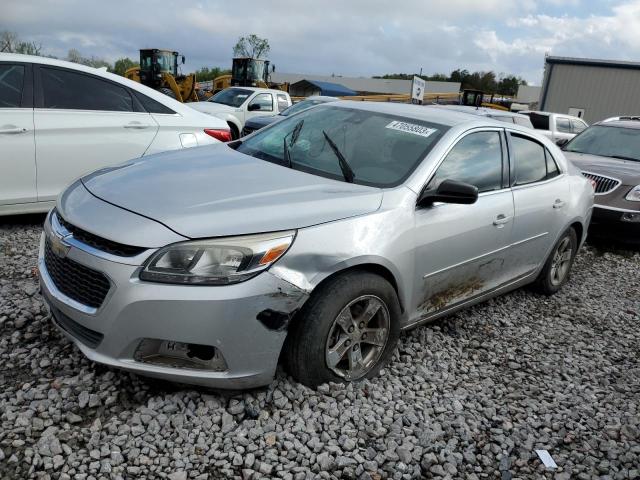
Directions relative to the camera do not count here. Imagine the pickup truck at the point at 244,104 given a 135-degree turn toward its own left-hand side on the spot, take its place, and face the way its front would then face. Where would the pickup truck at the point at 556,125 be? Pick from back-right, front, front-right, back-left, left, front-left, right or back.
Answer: front

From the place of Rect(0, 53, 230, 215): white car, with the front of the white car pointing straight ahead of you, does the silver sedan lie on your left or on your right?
on your left

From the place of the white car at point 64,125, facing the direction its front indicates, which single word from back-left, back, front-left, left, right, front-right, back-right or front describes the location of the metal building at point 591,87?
back-right

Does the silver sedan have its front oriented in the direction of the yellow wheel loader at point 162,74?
no

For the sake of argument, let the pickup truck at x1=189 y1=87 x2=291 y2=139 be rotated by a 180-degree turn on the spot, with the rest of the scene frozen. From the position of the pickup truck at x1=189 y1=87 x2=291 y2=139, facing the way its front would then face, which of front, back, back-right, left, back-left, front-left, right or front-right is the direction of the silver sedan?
back-right

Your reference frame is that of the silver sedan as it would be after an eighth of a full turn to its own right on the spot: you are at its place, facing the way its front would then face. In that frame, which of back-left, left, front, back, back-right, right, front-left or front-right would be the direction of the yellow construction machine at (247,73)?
right

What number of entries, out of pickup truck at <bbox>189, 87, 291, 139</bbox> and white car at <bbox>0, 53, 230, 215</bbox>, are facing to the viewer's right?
0

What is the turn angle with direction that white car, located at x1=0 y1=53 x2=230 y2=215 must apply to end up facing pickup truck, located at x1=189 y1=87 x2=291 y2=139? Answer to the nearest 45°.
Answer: approximately 90° to its right

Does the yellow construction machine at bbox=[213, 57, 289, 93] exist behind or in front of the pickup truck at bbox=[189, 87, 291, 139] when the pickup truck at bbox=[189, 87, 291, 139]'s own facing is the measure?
behind

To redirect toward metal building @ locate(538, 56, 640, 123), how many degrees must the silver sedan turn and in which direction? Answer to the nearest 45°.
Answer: approximately 180°

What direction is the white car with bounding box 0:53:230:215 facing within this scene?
to the viewer's left

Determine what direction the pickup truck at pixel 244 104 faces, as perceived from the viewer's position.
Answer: facing the viewer and to the left of the viewer

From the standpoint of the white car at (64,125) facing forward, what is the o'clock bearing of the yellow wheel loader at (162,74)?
The yellow wheel loader is roughly at 3 o'clock from the white car.

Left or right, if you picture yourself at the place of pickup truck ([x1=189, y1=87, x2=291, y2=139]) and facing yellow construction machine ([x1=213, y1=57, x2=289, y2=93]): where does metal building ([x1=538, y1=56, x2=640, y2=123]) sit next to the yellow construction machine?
right

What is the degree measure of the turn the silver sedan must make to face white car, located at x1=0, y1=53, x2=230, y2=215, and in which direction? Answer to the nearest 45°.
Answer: approximately 90° to its right
